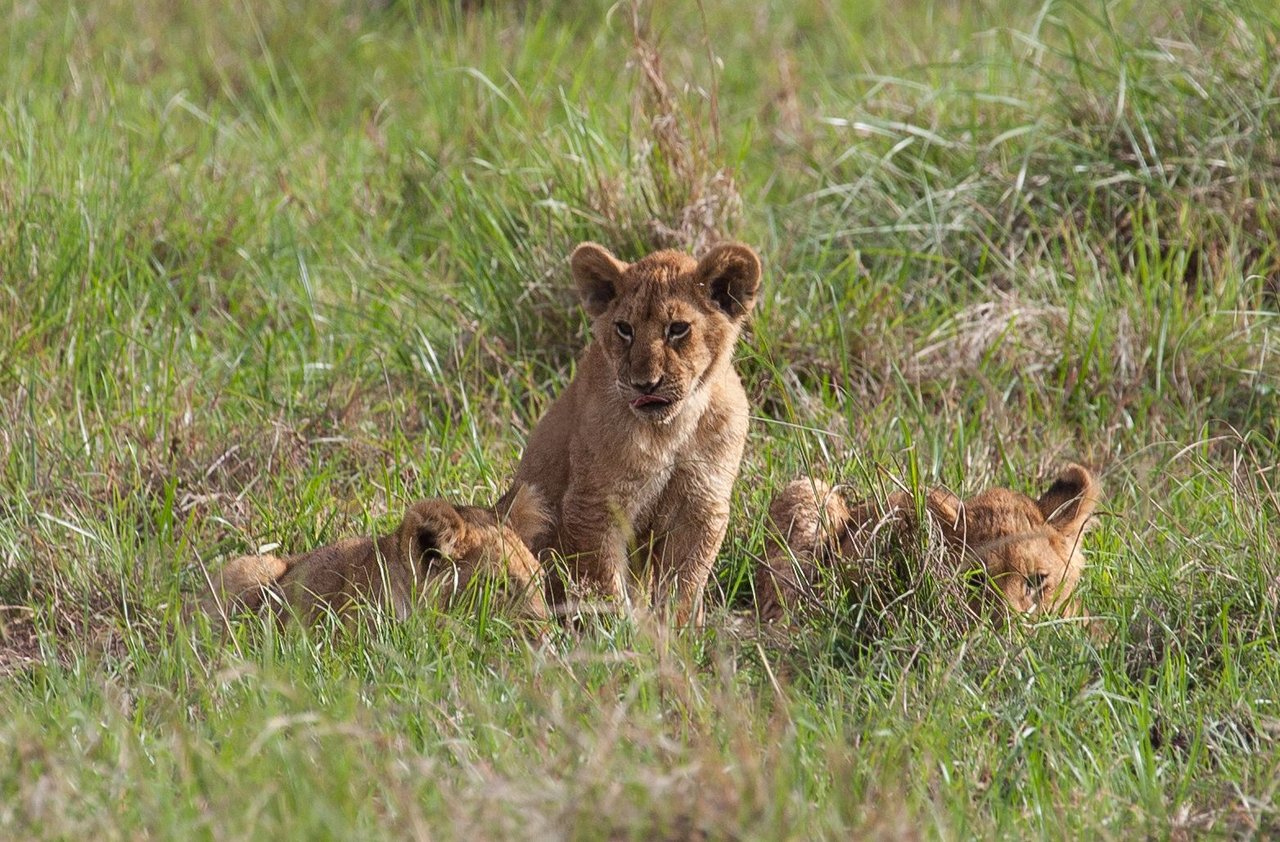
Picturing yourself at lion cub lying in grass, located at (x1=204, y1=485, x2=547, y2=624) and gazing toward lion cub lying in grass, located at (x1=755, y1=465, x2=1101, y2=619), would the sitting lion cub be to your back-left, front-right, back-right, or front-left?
front-left

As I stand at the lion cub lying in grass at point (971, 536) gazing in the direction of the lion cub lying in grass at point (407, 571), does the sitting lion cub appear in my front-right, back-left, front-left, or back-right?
front-right

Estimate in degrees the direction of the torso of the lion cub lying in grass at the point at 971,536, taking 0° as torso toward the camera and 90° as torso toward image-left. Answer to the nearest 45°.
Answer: approximately 315°

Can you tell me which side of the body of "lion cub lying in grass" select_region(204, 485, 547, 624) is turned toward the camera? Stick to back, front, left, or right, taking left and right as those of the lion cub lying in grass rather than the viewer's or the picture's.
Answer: right

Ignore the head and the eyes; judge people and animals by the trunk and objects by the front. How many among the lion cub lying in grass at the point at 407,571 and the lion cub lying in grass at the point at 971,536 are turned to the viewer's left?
0

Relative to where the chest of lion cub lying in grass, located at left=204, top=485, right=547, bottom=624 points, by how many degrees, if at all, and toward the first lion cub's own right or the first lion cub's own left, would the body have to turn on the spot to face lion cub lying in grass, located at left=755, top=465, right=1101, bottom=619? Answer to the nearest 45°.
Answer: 0° — it already faces it

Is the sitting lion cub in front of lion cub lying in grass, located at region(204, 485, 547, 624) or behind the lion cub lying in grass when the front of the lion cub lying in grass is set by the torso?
in front

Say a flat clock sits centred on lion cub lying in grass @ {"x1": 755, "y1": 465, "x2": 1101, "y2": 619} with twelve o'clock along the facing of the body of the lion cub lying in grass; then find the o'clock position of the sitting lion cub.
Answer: The sitting lion cub is roughly at 5 o'clock from the lion cub lying in grass.

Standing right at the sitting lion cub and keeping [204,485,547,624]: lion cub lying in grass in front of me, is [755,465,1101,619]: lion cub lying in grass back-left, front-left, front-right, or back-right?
back-left

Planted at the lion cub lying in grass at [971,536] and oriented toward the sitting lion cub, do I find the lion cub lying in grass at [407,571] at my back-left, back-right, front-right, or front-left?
front-left

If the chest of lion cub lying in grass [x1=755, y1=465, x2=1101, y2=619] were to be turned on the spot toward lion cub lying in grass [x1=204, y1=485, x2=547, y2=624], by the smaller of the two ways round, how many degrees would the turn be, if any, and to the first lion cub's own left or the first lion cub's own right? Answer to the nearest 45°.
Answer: approximately 135° to the first lion cub's own right
